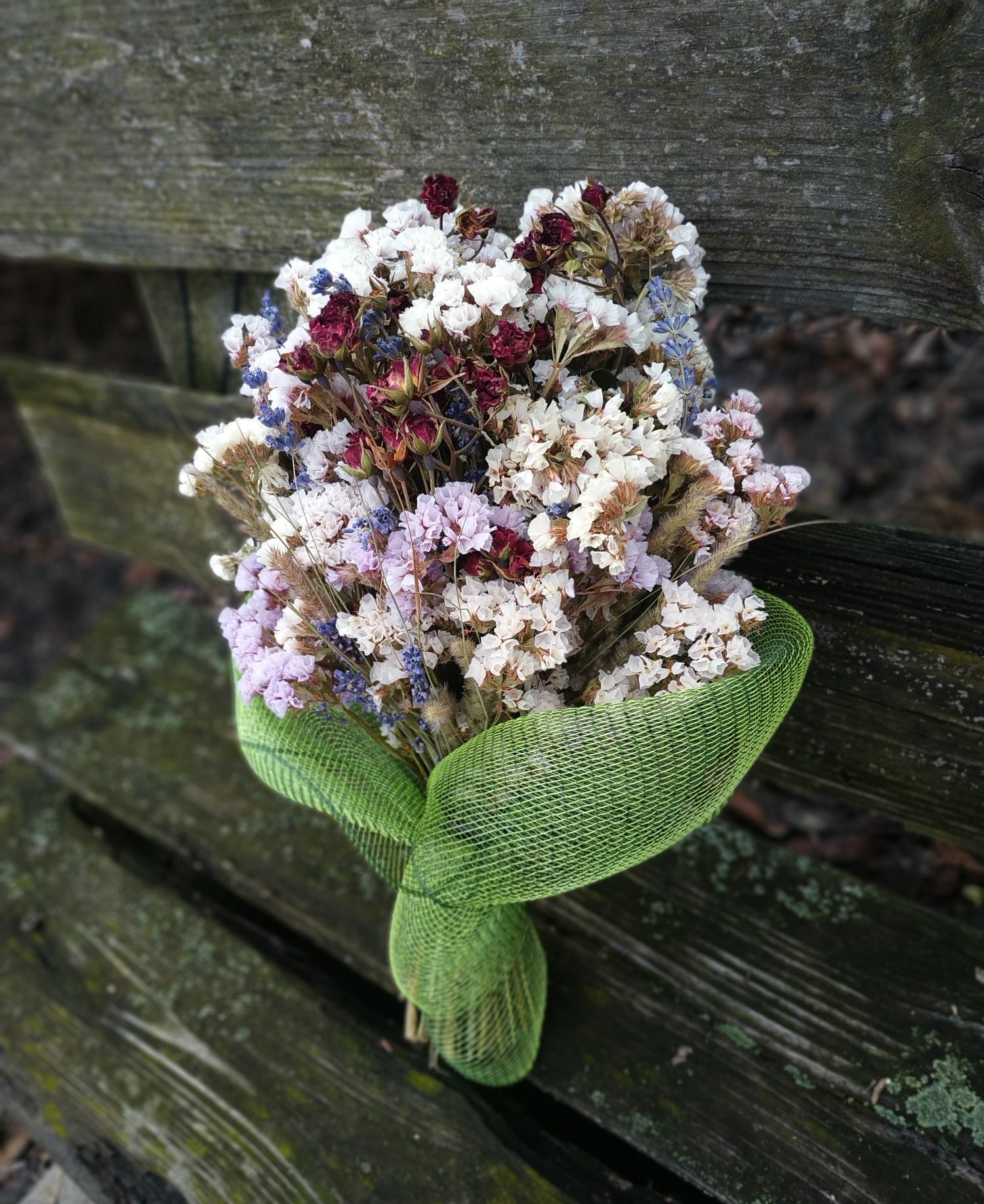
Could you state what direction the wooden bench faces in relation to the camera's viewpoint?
facing the viewer and to the left of the viewer
